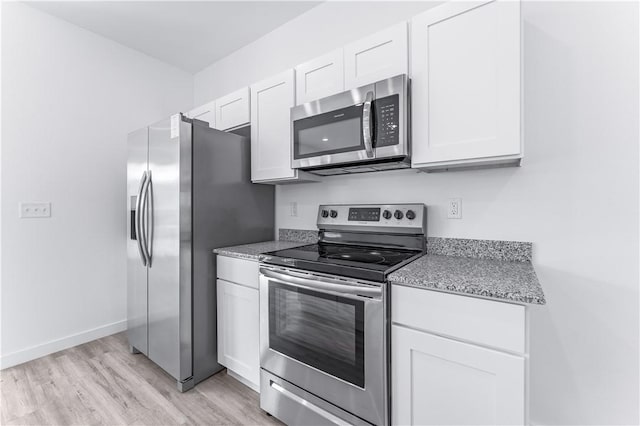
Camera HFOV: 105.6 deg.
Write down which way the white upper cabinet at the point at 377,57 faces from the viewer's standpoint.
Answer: facing the viewer and to the left of the viewer

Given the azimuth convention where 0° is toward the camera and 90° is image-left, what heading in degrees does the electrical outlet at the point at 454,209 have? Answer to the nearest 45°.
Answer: approximately 0°

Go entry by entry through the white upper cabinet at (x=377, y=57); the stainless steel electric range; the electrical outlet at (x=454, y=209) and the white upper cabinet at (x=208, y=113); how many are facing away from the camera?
0

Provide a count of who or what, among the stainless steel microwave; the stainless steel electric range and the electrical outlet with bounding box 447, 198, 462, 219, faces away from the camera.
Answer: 0

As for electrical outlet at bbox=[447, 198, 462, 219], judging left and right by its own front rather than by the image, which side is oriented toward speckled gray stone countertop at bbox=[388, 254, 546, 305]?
front

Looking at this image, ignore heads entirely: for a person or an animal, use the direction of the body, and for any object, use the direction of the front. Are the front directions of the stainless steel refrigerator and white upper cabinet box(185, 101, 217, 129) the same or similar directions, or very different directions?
same or similar directions

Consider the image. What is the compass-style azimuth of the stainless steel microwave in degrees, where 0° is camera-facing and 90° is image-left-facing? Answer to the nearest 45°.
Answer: approximately 45°
